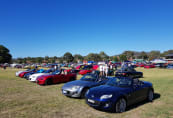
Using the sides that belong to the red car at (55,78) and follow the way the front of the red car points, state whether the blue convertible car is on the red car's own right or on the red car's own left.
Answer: on the red car's own left

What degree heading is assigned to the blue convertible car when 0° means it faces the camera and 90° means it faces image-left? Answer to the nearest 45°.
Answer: approximately 45°

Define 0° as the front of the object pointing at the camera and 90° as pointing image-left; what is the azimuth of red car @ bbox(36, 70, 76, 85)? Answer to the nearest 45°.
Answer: approximately 45°
